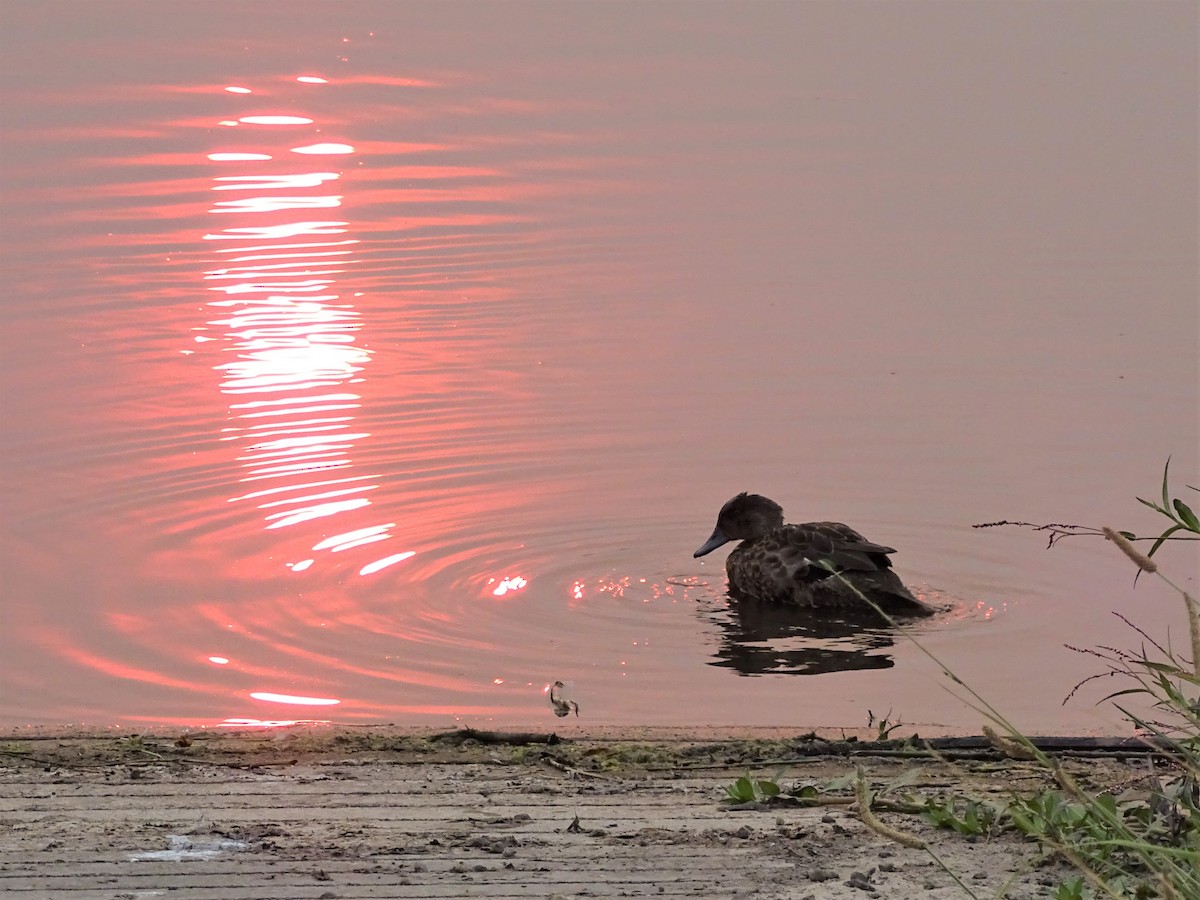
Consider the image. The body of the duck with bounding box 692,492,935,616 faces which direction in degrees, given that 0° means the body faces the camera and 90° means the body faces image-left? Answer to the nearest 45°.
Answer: approximately 90°

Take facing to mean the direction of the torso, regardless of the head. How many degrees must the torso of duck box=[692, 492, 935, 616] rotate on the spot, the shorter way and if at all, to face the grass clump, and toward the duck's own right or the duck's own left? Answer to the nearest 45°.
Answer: approximately 90° to the duck's own left
